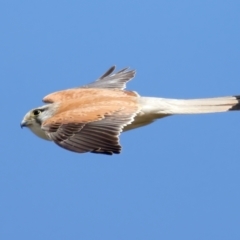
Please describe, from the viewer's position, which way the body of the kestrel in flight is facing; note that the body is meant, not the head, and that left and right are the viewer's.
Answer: facing to the left of the viewer
